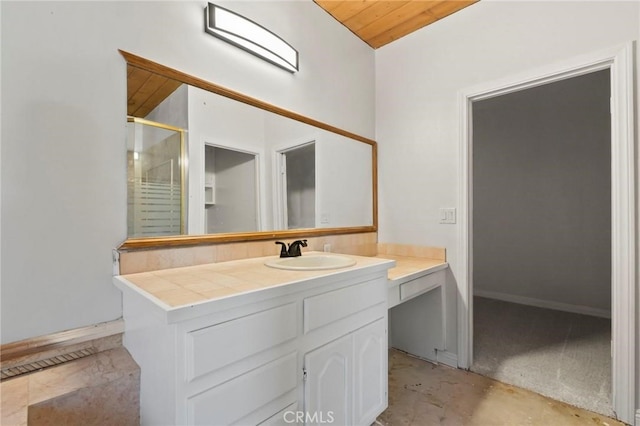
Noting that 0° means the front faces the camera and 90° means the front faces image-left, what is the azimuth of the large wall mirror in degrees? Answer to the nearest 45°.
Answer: approximately 315°

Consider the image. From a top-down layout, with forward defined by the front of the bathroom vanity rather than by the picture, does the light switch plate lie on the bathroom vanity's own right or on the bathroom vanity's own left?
on the bathroom vanity's own left

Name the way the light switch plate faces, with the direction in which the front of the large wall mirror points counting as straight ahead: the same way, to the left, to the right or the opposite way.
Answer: to the right

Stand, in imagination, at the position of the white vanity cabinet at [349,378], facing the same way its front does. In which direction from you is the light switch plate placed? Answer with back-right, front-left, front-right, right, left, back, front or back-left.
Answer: left

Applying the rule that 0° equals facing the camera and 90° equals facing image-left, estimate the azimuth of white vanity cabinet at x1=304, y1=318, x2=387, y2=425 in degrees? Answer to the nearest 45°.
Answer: approximately 315°

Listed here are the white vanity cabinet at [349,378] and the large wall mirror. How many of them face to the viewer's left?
0
